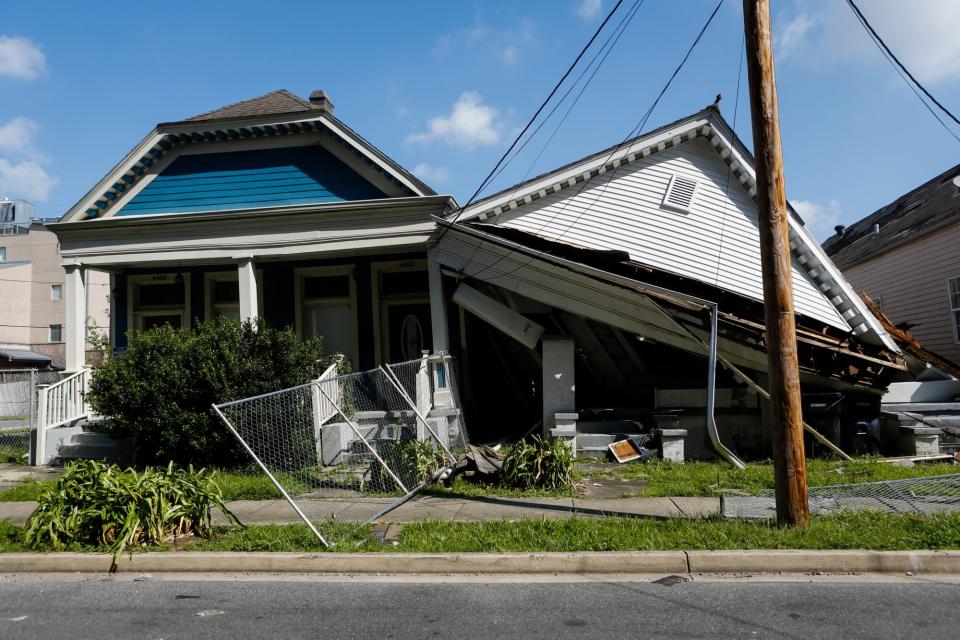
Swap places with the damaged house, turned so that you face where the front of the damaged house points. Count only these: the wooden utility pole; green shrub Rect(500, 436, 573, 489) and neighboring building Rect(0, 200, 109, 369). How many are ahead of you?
2

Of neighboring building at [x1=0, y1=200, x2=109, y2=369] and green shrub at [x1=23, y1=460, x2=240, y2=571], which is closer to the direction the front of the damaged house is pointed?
the green shrub

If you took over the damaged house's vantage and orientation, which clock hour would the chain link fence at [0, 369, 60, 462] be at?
The chain link fence is roughly at 2 o'clock from the damaged house.

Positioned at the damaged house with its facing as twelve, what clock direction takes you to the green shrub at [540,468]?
The green shrub is roughly at 12 o'clock from the damaged house.

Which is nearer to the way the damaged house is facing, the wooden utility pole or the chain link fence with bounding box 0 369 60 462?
the wooden utility pole

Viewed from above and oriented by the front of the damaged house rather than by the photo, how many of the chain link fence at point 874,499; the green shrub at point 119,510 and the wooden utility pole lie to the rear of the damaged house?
0

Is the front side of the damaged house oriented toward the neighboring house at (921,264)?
no

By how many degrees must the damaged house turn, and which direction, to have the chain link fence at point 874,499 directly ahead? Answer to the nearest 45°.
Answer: approximately 45° to its left

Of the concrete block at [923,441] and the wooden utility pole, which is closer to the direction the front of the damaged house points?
the wooden utility pole

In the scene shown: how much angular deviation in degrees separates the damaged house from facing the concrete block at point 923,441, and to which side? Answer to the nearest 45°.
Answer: approximately 45° to its left

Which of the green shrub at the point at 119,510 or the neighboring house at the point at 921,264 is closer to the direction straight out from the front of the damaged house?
the green shrub

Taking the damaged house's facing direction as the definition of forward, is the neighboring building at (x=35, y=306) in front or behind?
behind

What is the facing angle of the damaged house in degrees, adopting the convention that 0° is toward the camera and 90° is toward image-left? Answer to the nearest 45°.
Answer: approximately 0°

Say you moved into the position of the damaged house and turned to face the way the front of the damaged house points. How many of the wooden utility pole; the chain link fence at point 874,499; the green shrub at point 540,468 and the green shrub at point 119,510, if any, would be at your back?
0

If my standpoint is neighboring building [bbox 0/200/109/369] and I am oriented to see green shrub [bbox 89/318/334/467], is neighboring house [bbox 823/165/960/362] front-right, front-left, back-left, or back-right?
front-left
